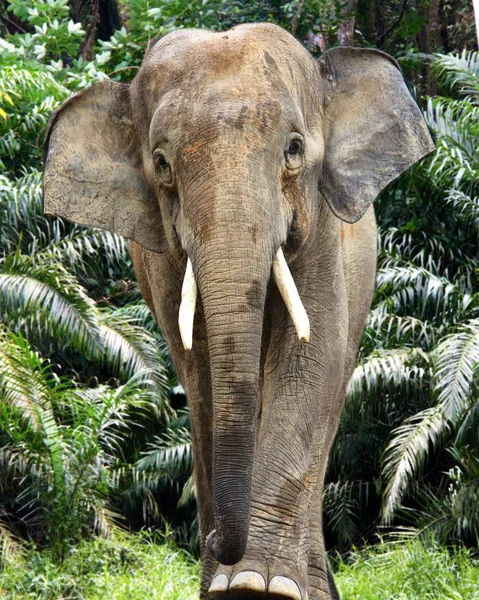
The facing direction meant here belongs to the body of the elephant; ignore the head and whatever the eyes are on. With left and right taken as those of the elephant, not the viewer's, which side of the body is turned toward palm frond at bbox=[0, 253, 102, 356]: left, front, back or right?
back

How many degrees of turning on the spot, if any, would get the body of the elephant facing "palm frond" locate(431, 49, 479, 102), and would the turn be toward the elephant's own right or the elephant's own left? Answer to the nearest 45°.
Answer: approximately 180°

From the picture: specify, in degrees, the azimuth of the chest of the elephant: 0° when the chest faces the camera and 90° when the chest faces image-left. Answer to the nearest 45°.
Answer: approximately 0°
